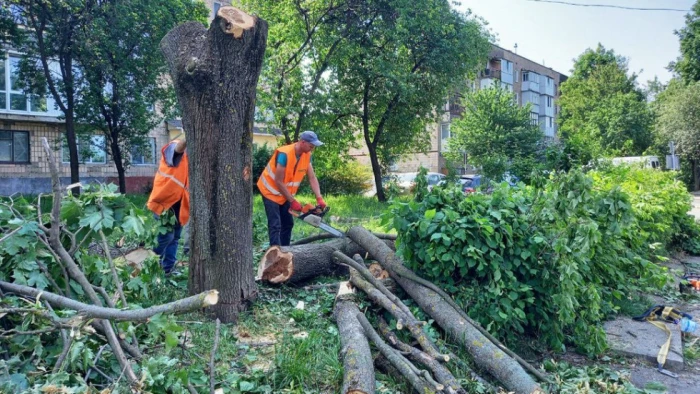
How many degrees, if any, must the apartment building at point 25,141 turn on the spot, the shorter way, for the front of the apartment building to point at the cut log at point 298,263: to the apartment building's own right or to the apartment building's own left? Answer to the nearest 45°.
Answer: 0° — it already faces it

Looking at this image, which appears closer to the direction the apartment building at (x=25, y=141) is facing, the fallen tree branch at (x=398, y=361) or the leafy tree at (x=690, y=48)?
the fallen tree branch

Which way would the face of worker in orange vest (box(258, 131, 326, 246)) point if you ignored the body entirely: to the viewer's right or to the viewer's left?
to the viewer's right

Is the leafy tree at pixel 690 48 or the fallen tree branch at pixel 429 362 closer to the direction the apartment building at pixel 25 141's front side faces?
the fallen tree branch

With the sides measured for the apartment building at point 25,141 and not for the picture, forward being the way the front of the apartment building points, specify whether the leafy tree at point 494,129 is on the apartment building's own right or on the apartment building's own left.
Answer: on the apartment building's own left

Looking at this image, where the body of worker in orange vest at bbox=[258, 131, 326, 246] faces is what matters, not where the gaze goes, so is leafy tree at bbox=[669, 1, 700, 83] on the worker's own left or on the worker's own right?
on the worker's own left

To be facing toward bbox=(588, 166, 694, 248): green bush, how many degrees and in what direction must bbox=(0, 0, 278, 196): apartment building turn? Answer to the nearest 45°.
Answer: approximately 45° to its left

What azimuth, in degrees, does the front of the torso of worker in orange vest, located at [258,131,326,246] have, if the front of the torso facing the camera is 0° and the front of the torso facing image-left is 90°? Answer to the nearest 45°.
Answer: approximately 315°

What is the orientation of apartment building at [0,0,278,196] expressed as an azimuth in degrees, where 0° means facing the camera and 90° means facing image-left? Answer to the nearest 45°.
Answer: approximately 0°
